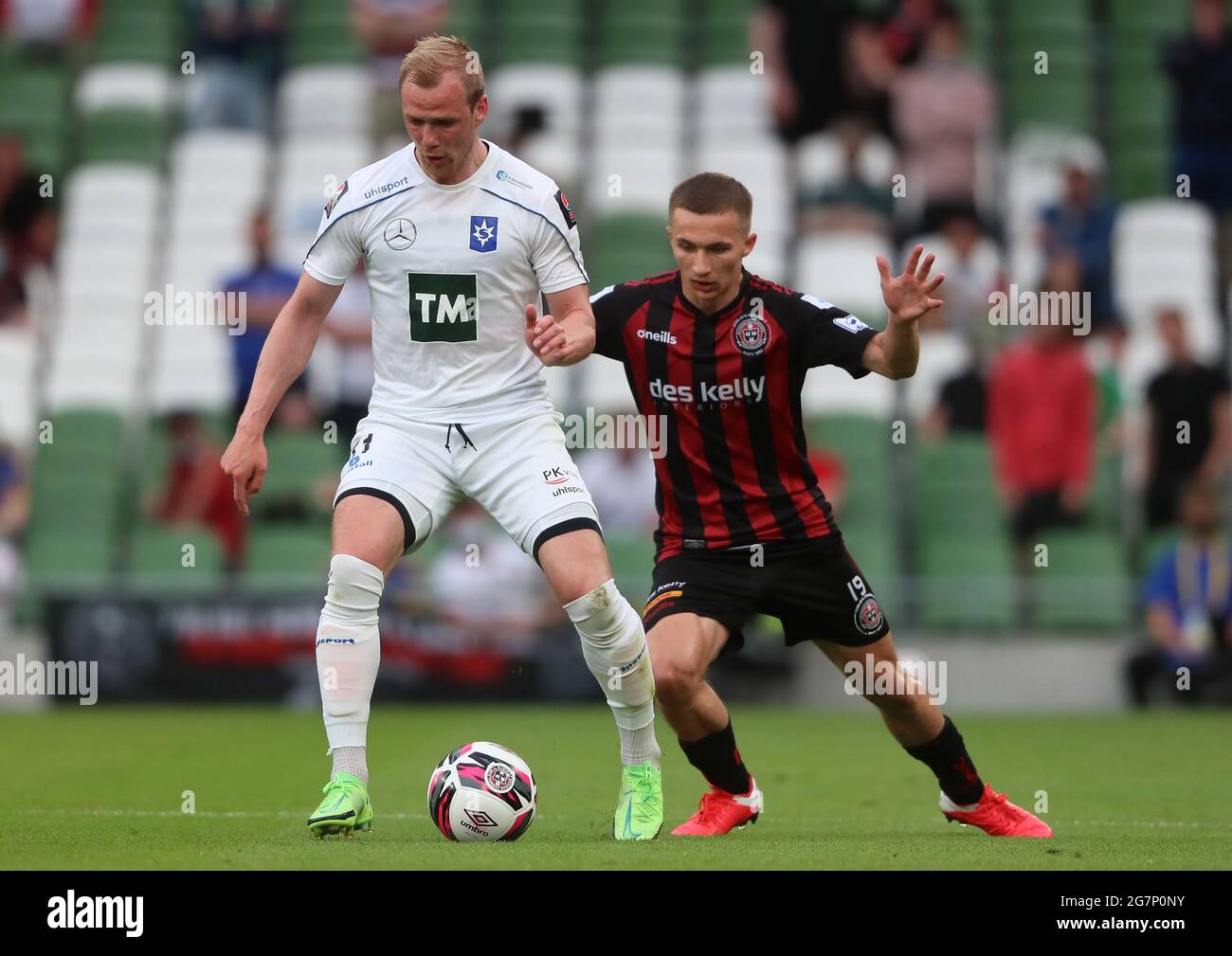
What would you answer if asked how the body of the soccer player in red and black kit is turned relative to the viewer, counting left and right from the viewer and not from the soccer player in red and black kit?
facing the viewer

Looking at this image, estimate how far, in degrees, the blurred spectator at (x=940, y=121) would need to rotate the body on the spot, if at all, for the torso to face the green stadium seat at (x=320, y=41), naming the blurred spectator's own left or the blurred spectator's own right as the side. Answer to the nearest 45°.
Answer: approximately 90° to the blurred spectator's own right

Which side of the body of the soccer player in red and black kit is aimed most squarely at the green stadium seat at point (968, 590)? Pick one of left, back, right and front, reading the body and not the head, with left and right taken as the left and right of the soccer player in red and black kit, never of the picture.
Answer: back

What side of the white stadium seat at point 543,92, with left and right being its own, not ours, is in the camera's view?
front

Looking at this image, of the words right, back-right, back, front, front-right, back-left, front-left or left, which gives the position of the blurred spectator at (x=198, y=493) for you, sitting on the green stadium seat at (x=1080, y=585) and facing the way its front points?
right

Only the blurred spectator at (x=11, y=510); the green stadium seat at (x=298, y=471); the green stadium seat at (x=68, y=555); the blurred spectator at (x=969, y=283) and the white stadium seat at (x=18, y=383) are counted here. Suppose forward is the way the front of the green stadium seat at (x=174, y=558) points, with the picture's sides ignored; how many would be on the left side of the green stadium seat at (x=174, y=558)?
2

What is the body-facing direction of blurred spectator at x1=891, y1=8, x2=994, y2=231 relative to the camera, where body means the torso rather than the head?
toward the camera

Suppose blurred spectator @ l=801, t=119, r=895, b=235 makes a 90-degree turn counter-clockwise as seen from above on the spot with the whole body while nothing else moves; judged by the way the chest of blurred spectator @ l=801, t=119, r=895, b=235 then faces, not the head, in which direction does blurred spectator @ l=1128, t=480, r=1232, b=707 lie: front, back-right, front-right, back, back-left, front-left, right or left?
front-right
